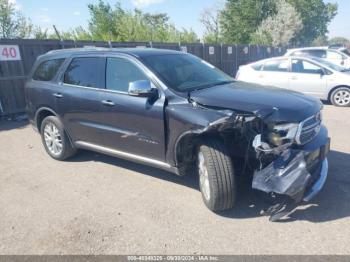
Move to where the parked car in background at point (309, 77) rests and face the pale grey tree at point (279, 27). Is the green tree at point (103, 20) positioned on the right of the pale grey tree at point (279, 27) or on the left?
left

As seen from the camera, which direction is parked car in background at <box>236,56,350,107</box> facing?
to the viewer's right

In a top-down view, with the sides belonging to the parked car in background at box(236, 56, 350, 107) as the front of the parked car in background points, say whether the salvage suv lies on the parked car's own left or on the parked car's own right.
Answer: on the parked car's own right

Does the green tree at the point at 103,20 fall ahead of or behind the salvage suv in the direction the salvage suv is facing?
behind

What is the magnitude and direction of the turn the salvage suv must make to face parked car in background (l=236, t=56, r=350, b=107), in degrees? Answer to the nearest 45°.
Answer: approximately 90° to its left

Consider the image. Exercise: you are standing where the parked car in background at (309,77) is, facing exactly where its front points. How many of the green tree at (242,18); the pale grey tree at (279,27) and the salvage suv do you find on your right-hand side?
1

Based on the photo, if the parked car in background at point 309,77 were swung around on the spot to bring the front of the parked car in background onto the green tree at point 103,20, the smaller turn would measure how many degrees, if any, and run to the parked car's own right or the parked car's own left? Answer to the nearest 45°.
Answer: approximately 135° to the parked car's own left

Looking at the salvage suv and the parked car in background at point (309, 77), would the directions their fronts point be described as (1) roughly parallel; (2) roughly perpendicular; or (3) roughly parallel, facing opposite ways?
roughly parallel

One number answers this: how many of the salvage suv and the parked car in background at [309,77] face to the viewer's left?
0

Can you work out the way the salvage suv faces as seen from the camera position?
facing the viewer and to the right of the viewer

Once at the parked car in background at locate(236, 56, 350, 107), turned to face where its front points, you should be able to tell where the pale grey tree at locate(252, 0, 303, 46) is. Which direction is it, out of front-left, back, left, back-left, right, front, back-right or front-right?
left
